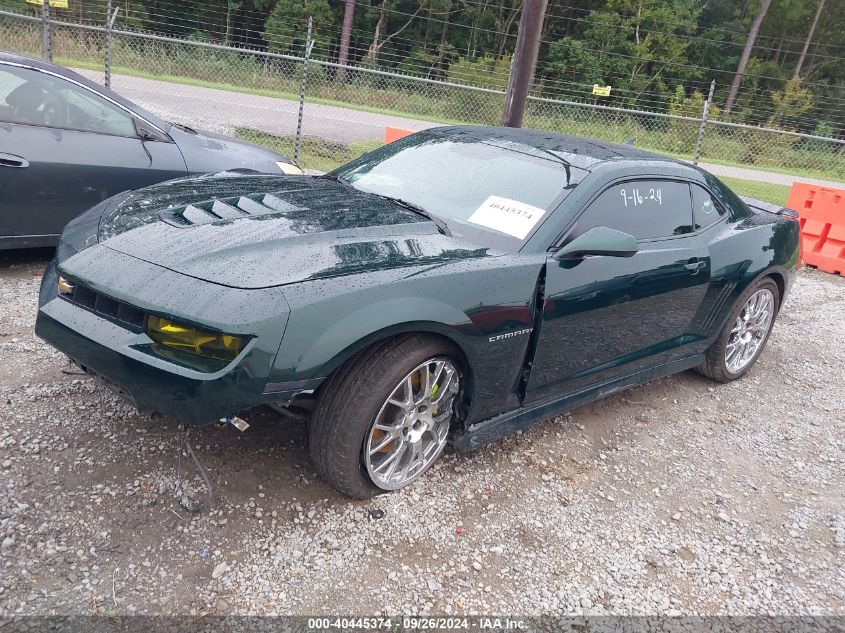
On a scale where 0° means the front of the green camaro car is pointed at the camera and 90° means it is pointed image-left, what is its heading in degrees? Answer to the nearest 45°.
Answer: approximately 45°

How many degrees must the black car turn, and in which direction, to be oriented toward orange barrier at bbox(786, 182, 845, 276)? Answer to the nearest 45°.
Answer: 0° — it already faces it

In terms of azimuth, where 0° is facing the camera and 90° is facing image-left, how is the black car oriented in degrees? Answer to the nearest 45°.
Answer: approximately 270°

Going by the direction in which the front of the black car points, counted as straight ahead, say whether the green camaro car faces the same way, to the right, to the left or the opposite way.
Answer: the opposite way

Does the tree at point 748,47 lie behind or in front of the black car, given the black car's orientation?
in front

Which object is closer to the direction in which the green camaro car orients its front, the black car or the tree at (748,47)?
the black car

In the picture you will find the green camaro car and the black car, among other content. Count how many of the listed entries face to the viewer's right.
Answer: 1

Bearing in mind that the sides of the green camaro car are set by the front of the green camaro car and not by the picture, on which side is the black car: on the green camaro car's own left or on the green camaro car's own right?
on the green camaro car's own right

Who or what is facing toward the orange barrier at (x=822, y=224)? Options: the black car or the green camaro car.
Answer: the black car

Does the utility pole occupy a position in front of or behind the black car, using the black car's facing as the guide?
in front

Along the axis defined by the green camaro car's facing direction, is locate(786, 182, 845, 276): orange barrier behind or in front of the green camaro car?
behind

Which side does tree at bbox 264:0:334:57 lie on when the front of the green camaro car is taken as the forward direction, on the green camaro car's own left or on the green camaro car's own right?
on the green camaro car's own right

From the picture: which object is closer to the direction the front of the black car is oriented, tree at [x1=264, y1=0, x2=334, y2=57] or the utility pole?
the utility pole
